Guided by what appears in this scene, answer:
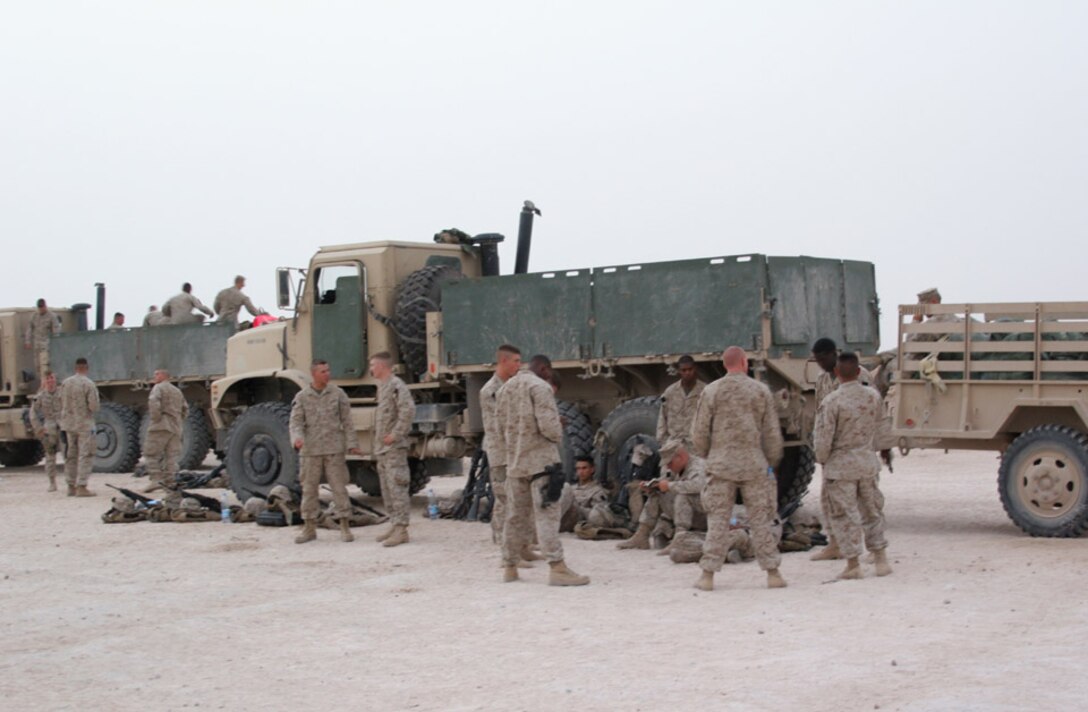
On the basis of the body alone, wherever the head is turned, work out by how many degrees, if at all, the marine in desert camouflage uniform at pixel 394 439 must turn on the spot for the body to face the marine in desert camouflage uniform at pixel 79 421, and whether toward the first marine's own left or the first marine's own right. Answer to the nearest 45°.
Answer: approximately 45° to the first marine's own right

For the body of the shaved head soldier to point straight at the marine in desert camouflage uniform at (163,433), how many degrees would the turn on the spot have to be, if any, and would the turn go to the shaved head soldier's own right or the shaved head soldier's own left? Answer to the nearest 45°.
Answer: approximately 45° to the shaved head soldier's own left

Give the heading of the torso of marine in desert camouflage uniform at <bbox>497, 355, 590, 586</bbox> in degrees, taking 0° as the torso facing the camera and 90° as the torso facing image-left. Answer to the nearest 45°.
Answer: approximately 225°

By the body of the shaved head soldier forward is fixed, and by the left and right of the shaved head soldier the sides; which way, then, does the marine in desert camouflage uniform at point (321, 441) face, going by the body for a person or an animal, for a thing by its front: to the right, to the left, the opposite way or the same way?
the opposite way

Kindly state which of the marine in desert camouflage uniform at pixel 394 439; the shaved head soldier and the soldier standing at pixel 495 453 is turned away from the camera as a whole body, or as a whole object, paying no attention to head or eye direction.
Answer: the shaved head soldier

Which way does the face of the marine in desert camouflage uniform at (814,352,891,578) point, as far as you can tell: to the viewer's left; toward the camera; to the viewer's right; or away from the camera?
away from the camera

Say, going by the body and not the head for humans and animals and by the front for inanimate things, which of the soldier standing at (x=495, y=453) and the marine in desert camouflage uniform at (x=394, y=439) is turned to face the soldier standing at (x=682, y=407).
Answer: the soldier standing at (x=495, y=453)

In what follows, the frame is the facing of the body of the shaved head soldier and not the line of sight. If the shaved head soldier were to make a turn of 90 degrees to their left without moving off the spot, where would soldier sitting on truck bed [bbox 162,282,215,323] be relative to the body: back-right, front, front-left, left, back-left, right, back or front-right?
front-right

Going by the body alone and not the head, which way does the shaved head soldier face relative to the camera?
away from the camera

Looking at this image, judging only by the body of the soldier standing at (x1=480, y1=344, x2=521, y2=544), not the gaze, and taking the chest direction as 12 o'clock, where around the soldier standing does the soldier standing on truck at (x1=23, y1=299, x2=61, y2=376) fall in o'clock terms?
The soldier standing on truck is roughly at 8 o'clock from the soldier standing.

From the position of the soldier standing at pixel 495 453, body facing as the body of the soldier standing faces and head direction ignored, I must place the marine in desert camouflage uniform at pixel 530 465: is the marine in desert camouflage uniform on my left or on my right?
on my right

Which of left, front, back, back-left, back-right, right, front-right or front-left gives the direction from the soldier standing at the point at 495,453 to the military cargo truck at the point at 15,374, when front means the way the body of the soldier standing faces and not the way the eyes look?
back-left

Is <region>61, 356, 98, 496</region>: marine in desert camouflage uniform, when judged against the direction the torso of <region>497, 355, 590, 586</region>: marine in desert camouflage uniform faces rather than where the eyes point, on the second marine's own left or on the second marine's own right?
on the second marine's own left

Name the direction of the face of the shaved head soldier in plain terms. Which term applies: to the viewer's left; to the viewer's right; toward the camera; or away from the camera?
away from the camera

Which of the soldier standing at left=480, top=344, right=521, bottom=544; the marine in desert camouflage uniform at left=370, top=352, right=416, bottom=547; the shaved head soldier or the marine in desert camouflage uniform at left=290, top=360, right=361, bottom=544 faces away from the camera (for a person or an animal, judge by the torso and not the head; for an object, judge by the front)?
the shaved head soldier
